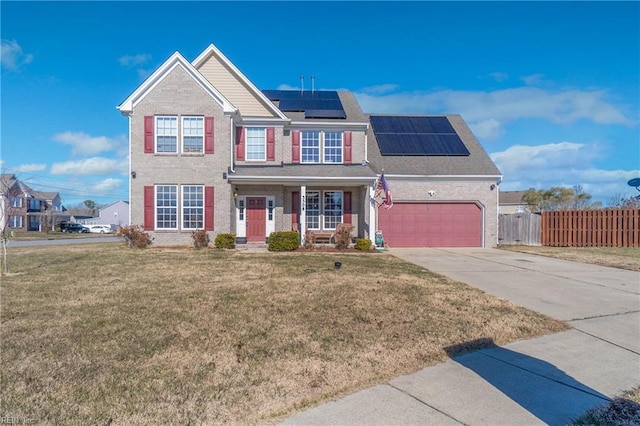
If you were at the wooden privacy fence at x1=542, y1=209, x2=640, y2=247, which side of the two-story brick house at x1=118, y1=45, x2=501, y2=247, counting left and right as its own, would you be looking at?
left

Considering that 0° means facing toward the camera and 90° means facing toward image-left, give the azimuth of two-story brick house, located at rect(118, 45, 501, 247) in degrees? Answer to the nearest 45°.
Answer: approximately 0°

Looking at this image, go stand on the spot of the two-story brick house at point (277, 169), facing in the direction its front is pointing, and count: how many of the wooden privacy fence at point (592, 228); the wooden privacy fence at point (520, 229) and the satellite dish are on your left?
3

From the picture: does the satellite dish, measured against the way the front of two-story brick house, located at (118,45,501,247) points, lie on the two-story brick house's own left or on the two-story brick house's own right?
on the two-story brick house's own left

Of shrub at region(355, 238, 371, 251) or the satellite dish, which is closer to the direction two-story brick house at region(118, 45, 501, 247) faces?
the shrub

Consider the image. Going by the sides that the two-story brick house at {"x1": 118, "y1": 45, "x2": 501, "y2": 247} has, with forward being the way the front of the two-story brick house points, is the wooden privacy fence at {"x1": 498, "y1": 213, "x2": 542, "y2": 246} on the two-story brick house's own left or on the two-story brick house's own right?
on the two-story brick house's own left
